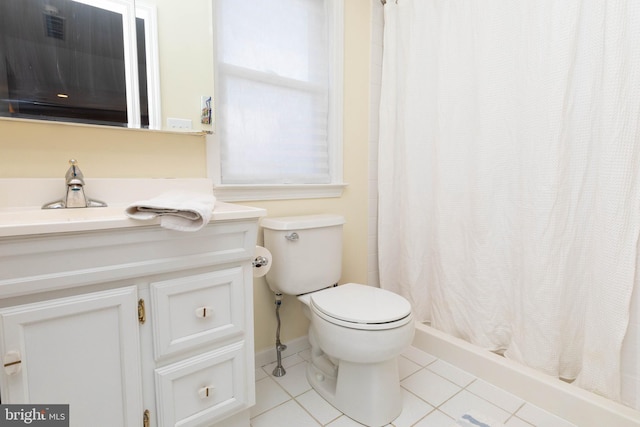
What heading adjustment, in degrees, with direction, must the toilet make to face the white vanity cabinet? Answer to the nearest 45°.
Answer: approximately 90° to its right

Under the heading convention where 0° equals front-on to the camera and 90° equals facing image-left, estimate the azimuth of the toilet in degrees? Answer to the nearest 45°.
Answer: approximately 315°
